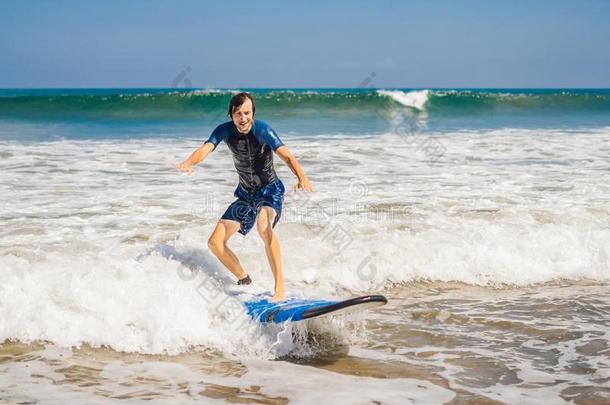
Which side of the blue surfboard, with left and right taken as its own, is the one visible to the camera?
right

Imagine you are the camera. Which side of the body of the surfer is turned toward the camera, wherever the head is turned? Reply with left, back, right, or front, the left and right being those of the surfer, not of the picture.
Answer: front
